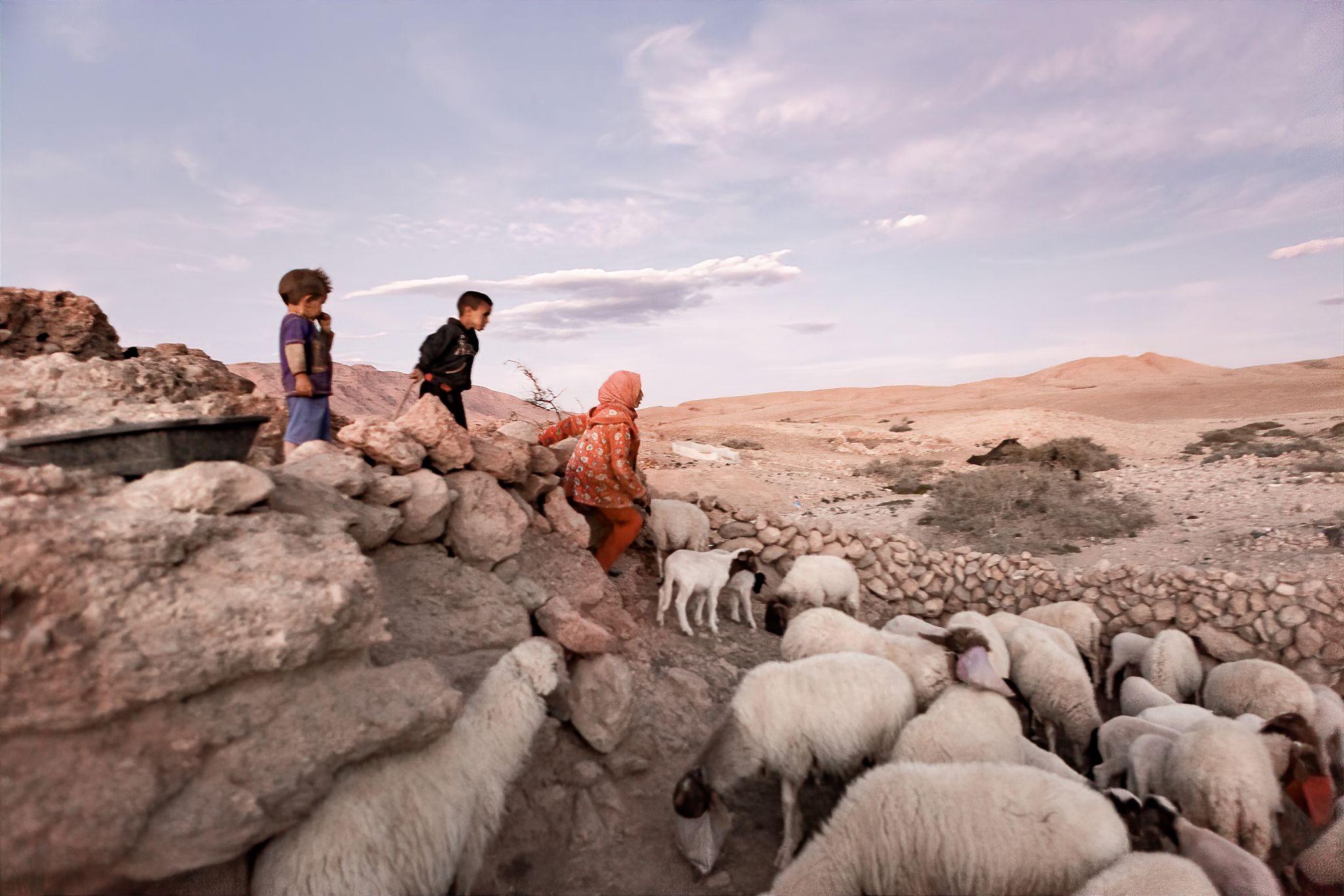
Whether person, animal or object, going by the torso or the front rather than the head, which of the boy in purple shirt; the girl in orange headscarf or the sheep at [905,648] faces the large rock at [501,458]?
the boy in purple shirt

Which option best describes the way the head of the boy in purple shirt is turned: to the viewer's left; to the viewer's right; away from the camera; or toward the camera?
to the viewer's right

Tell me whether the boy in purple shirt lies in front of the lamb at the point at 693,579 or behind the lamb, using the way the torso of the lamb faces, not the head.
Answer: behind

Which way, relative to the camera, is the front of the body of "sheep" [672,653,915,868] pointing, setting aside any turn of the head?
to the viewer's left

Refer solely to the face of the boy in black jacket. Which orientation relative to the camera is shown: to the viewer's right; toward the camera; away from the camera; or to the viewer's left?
to the viewer's right

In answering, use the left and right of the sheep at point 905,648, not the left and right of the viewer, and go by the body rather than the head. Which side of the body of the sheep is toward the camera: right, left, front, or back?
right

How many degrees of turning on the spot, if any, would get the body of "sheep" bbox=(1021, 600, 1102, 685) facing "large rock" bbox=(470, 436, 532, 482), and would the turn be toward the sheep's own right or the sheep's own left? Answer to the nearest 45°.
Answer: approximately 90° to the sheep's own left

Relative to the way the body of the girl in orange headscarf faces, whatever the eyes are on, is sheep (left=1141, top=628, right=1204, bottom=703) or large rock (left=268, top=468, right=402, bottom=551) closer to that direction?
the sheep

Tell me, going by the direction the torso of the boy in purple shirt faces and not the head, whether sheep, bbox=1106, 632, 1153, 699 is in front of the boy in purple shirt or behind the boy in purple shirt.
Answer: in front

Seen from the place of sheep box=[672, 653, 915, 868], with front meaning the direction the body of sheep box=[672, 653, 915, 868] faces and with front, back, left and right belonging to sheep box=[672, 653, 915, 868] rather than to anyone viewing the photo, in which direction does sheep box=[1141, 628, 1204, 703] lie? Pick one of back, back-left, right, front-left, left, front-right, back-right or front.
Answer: back-right

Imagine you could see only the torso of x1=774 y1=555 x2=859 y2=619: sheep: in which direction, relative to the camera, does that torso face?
to the viewer's left

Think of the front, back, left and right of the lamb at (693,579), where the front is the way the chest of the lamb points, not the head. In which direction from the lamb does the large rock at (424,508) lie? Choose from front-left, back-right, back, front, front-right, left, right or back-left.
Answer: back-right

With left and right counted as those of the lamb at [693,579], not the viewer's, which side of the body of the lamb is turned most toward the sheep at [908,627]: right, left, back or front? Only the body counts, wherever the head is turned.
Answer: front

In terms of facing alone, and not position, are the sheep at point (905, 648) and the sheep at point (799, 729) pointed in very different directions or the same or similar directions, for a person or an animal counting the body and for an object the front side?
very different directions

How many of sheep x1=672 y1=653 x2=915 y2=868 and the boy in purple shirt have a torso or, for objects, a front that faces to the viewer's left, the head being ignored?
1

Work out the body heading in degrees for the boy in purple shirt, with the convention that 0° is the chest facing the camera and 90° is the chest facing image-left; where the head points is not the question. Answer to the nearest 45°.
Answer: approximately 270°
